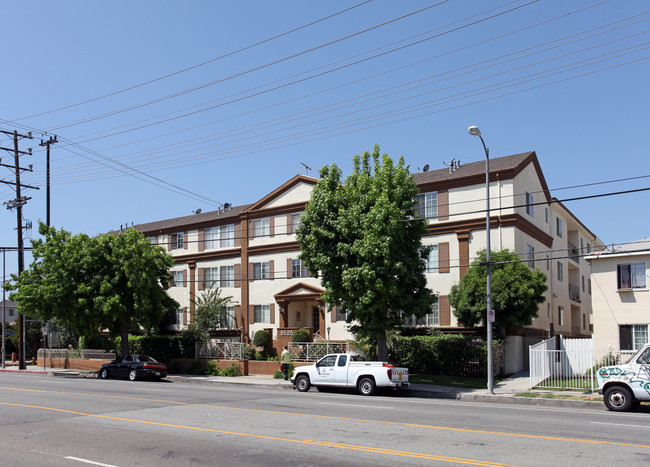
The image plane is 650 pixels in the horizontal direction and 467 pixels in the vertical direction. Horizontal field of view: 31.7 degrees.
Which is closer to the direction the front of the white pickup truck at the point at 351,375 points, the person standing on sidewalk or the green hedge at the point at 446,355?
the person standing on sidewalk

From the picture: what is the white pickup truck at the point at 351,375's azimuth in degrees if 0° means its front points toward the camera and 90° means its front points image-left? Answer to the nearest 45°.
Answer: approximately 135°

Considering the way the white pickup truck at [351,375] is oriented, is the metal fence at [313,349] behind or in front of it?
in front

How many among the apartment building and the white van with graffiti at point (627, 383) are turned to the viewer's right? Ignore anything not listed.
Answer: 0

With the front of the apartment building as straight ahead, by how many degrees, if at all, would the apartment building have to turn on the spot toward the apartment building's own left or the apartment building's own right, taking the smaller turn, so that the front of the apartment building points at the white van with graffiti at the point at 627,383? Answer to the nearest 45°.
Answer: approximately 45° to the apartment building's own left

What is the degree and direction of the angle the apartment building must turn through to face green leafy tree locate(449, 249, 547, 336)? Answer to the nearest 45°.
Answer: approximately 45° to its left

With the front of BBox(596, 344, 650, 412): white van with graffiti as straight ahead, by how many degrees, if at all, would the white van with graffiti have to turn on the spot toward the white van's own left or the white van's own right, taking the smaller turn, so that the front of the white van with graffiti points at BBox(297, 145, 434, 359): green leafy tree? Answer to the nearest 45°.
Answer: approximately 45° to the white van's own right

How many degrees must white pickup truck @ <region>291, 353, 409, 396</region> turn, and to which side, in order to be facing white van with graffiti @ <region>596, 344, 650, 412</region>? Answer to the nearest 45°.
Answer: approximately 180°

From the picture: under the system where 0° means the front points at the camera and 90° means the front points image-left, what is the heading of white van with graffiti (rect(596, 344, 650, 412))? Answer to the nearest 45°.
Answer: approximately 90°

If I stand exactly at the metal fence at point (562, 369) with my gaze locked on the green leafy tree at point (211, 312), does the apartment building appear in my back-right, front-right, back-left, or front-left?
front-right

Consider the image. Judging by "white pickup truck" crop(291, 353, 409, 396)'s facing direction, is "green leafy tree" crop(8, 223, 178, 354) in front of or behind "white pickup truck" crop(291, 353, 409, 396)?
in front

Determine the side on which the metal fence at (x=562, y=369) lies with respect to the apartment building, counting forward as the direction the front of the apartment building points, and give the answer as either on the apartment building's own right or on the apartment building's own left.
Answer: on the apartment building's own left

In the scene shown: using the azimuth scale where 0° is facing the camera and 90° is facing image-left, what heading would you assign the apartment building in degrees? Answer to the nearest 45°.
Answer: approximately 45°
